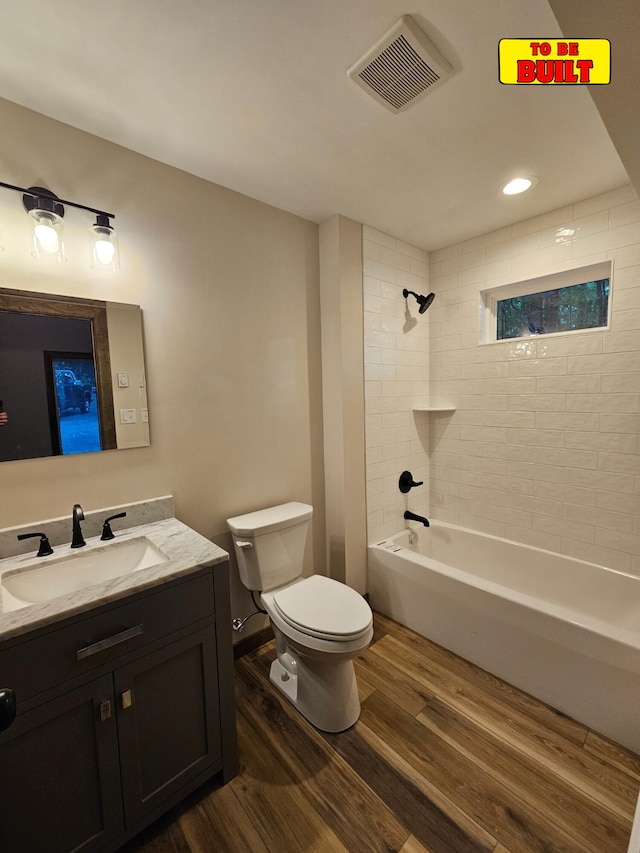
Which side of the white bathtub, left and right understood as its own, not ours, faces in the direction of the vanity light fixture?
front

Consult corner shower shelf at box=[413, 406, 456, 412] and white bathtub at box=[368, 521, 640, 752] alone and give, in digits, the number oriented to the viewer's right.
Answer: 0

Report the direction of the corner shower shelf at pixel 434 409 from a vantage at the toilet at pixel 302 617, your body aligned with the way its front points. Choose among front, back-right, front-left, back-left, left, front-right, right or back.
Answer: left

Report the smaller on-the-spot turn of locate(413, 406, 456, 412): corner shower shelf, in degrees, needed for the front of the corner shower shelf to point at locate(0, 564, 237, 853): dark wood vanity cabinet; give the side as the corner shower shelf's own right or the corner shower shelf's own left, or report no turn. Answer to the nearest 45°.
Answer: approximately 45° to the corner shower shelf's own right

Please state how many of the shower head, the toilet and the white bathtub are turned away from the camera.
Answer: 0

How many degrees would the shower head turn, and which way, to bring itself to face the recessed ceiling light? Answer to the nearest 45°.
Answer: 0° — it already faces it

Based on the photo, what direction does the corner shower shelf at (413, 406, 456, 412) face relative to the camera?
toward the camera

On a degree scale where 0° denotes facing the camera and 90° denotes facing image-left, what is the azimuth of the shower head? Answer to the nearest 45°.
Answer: approximately 315°

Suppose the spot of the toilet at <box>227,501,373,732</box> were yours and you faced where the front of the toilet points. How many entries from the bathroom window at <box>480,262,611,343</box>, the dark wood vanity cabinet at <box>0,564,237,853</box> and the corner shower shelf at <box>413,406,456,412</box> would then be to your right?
1
